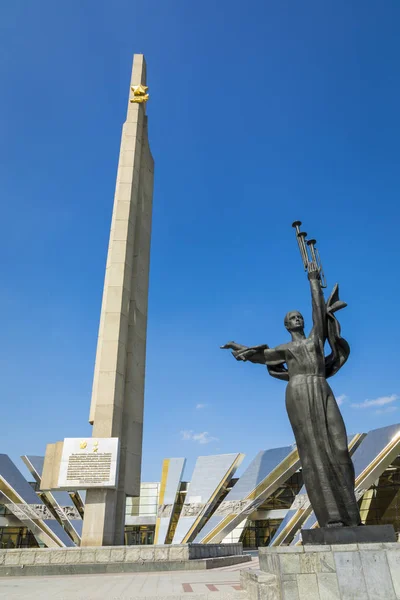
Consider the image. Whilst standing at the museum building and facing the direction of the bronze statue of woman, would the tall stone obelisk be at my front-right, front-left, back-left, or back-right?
front-right

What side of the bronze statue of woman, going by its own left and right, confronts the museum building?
back

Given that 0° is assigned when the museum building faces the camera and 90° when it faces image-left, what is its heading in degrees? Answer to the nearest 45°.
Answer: approximately 0°

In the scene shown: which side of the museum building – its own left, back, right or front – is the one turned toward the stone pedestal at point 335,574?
front

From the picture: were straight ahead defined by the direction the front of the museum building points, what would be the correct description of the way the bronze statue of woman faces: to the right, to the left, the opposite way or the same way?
the same way

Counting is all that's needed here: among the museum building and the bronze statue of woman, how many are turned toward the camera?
2

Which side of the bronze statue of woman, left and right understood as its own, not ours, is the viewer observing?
front

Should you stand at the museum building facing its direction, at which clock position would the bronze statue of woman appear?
The bronze statue of woman is roughly at 12 o'clock from the museum building.

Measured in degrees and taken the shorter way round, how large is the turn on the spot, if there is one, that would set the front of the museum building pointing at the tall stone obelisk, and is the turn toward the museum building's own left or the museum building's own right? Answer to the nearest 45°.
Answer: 0° — it already faces it

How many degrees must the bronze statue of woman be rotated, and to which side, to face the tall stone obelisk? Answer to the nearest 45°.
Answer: approximately 135° to its right
